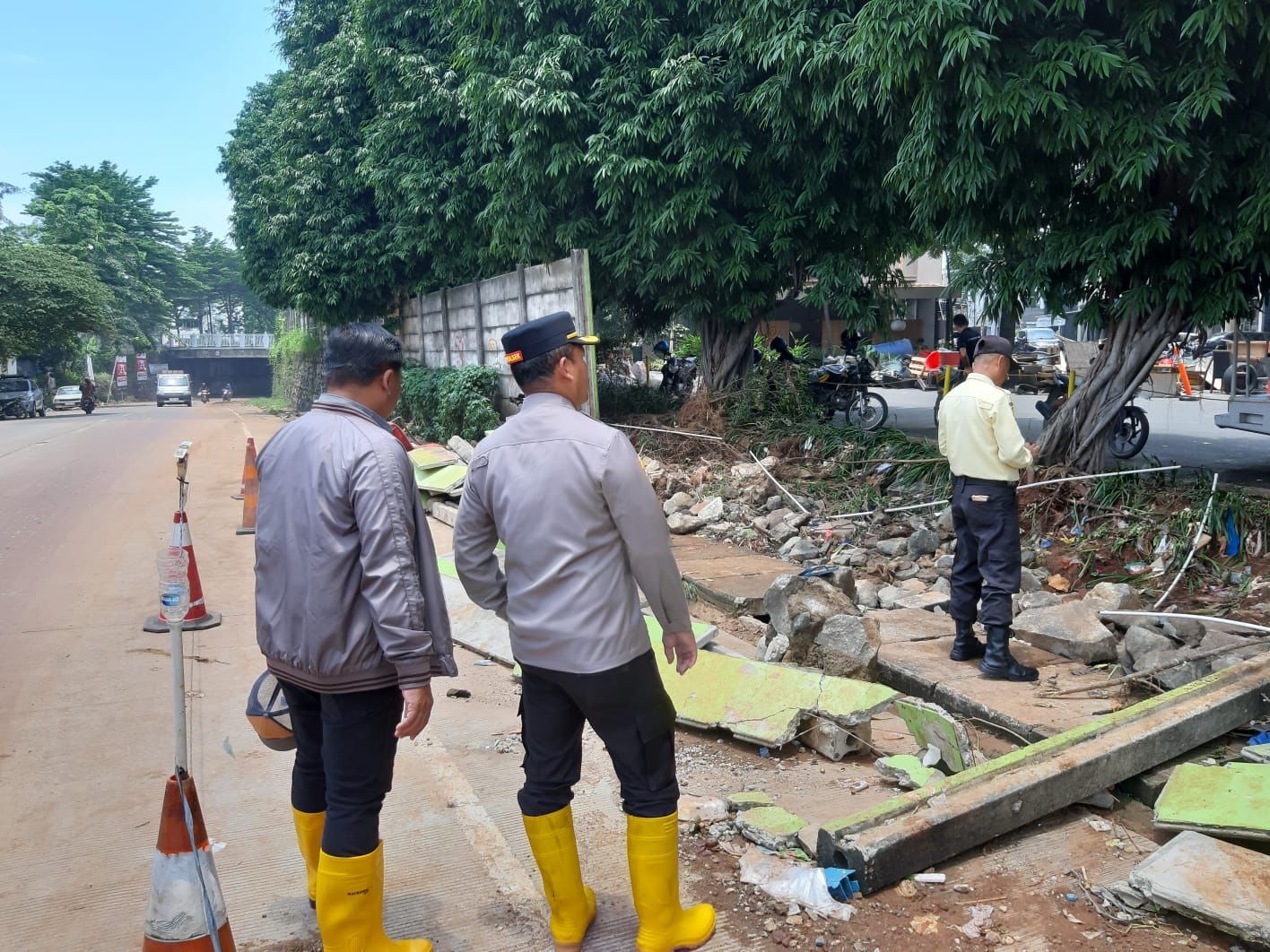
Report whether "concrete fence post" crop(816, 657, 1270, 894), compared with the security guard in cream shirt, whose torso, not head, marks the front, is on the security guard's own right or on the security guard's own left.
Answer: on the security guard's own right

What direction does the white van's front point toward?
toward the camera

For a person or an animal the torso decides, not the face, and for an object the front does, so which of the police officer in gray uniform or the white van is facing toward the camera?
the white van

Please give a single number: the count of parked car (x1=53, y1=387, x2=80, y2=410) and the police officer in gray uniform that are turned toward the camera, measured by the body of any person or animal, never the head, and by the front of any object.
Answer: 1

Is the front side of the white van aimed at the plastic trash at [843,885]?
yes

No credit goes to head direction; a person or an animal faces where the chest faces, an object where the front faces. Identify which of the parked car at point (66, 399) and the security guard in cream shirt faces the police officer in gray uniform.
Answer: the parked car

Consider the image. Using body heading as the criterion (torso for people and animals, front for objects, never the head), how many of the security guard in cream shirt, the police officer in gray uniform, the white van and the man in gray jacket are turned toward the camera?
1

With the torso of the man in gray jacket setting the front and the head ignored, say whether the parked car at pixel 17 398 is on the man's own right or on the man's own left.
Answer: on the man's own left

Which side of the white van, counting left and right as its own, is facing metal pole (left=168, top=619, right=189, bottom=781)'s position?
front

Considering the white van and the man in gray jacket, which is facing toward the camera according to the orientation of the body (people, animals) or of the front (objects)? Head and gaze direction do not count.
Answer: the white van

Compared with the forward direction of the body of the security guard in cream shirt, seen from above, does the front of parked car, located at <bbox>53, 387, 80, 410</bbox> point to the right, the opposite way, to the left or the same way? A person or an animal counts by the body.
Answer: to the right

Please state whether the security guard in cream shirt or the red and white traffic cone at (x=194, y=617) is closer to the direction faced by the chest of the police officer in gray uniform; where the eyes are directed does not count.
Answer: the security guard in cream shirt

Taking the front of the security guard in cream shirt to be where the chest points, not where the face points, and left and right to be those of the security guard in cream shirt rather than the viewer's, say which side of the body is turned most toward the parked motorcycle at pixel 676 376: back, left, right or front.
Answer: left

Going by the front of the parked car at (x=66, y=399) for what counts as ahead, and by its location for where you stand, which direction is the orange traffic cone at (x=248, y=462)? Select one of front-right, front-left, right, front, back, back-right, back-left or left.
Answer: front

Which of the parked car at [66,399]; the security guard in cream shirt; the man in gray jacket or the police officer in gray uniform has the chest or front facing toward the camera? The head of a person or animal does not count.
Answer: the parked car

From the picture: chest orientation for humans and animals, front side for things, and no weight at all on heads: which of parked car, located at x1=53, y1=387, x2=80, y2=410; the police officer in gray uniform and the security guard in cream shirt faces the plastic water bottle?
the parked car

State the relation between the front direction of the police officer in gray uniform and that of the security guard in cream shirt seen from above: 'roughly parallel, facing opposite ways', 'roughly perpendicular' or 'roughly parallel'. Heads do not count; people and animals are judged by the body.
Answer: roughly parallel

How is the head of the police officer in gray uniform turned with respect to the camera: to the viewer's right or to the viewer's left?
to the viewer's right
